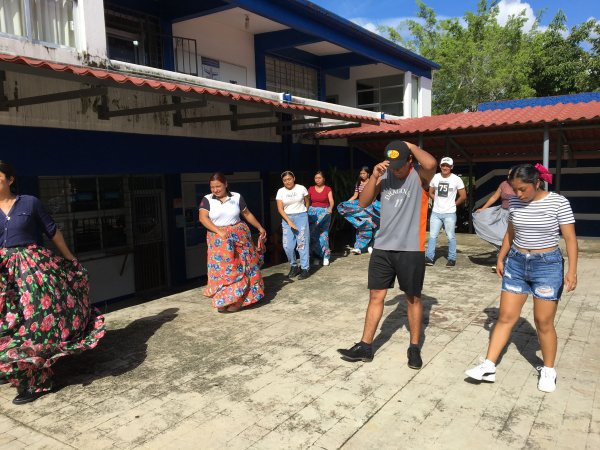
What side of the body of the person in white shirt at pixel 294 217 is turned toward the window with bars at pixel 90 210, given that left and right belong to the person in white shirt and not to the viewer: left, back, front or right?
right

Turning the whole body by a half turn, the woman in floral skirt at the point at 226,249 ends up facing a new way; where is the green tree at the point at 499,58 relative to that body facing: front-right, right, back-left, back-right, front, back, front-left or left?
front-right

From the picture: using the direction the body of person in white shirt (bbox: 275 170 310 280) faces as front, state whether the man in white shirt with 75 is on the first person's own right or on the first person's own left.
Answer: on the first person's own left

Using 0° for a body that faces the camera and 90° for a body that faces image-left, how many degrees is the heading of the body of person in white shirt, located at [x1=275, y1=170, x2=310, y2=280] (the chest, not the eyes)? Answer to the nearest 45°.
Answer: approximately 0°

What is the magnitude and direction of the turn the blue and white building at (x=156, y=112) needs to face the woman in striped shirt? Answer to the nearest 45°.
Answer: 0° — it already faces them

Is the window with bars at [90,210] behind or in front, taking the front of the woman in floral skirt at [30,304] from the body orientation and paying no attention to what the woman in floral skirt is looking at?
behind

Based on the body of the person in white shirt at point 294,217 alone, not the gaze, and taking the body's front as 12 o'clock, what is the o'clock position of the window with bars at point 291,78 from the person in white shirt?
The window with bars is roughly at 6 o'clock from the person in white shirt.

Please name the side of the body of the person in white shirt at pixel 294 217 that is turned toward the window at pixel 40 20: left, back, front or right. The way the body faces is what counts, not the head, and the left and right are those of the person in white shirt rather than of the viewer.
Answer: right

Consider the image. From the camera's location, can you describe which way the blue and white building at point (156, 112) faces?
facing the viewer and to the right of the viewer

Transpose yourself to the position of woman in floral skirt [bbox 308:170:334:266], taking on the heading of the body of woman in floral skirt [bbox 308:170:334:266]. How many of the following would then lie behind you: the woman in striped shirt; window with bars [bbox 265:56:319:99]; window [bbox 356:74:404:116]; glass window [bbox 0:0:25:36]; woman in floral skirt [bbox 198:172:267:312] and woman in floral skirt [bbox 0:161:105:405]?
2
